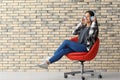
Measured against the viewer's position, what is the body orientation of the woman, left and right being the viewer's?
facing the viewer and to the left of the viewer
